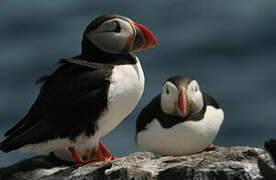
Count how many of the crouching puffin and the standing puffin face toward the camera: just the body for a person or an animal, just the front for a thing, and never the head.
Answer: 1

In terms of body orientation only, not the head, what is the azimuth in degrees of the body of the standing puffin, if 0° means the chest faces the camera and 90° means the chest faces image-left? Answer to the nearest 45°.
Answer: approximately 270°

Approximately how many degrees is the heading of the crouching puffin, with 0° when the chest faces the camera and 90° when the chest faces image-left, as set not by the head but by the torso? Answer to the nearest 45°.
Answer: approximately 0°

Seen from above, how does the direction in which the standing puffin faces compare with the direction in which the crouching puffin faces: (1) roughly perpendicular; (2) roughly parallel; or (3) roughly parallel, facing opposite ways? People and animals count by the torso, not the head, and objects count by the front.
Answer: roughly perpendicular

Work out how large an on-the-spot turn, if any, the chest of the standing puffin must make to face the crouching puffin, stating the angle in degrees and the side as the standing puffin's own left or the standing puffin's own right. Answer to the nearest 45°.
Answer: approximately 45° to the standing puffin's own left
